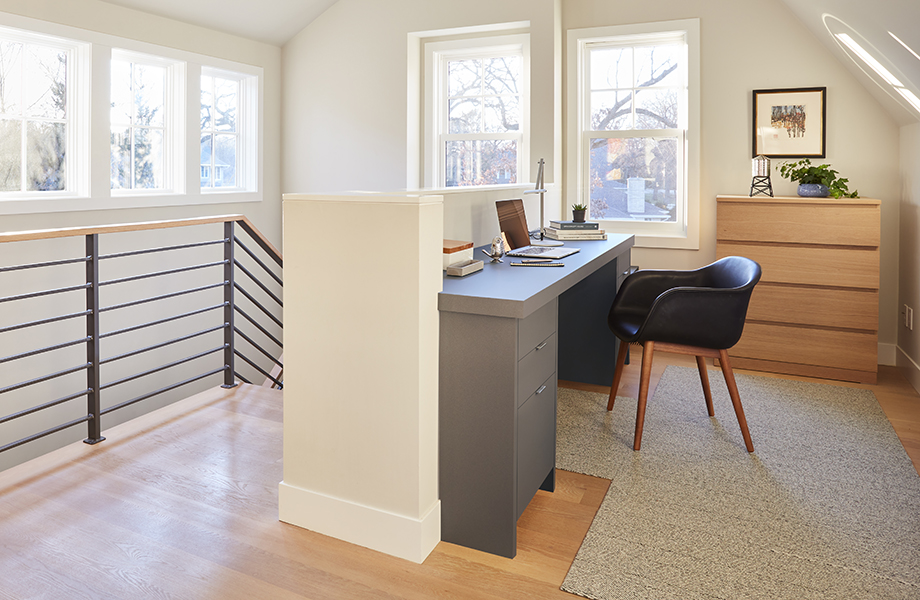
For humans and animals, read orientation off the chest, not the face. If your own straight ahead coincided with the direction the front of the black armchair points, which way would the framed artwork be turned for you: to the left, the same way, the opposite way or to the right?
to the left

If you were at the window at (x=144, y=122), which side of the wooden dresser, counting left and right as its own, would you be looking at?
right

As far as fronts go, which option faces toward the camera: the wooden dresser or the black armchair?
the wooden dresser

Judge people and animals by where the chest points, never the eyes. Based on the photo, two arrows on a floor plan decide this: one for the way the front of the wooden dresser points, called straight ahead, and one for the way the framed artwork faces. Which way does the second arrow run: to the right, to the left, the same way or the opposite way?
the same way

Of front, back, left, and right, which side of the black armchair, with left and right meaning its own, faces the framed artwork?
right

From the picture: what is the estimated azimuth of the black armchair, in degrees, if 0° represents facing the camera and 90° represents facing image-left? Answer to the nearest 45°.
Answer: approximately 90°

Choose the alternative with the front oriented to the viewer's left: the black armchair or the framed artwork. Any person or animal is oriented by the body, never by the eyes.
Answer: the black armchair

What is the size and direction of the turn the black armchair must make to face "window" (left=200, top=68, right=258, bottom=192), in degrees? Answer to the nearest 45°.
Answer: approximately 45° to its right

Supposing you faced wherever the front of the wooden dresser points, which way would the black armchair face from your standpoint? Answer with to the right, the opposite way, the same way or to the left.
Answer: to the right

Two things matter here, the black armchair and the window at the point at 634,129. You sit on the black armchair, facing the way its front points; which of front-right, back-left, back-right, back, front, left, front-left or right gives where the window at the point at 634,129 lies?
right

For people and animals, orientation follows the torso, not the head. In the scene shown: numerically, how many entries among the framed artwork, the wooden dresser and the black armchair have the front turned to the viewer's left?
1

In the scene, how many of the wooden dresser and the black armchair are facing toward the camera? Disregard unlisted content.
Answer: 1

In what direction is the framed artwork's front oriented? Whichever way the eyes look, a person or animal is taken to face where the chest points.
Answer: toward the camera
